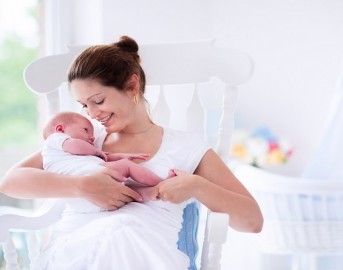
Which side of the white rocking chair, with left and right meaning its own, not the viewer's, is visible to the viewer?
front
